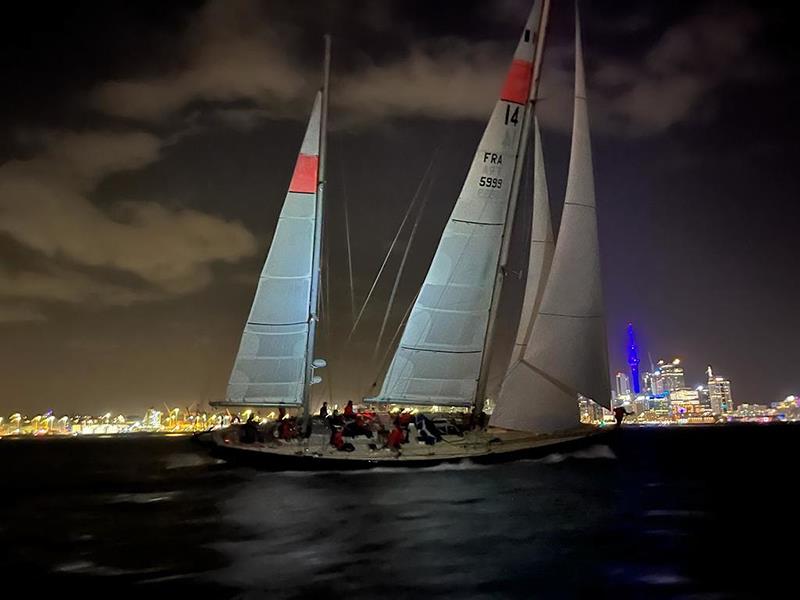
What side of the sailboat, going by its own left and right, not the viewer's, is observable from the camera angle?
right

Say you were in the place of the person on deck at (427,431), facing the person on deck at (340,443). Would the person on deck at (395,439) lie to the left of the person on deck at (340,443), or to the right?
left
